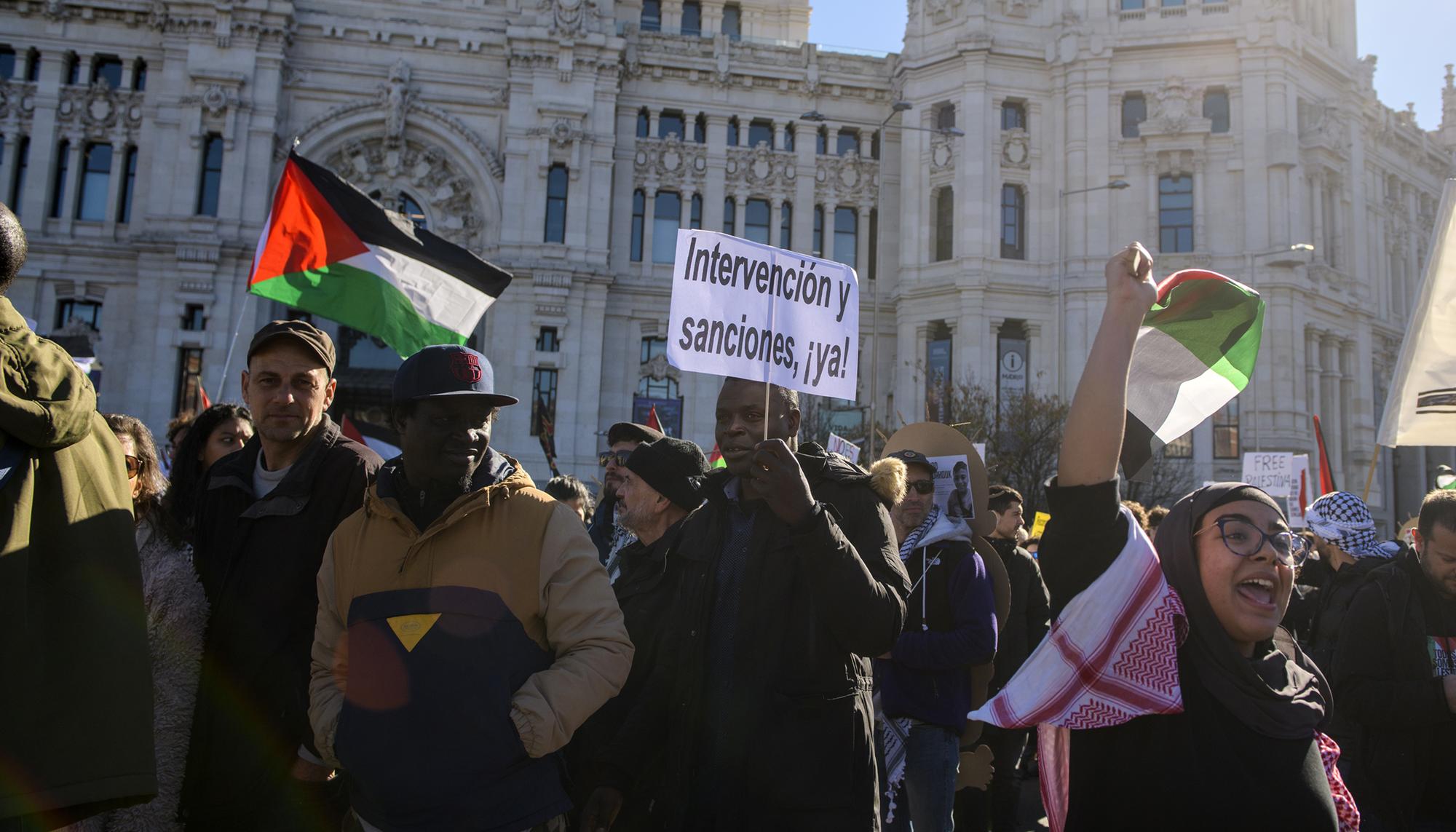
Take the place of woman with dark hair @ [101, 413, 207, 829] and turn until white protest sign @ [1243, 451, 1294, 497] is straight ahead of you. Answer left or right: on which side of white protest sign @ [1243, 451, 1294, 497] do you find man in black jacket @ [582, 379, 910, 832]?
right

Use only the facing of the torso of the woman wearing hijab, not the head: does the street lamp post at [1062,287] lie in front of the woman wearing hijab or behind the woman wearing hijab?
behind

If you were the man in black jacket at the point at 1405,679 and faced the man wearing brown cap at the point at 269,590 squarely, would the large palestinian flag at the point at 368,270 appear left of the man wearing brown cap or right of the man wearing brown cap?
right

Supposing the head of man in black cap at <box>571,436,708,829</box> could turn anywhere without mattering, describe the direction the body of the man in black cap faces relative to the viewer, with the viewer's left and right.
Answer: facing to the left of the viewer

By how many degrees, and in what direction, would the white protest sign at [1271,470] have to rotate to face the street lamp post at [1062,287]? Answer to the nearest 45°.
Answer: approximately 135° to its right

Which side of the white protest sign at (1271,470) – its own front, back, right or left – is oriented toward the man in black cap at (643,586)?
front

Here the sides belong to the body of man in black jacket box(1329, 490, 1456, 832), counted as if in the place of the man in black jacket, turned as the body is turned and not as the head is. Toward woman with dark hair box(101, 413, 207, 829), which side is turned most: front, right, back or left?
right

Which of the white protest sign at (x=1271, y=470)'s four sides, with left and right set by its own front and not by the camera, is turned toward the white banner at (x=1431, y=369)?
front
